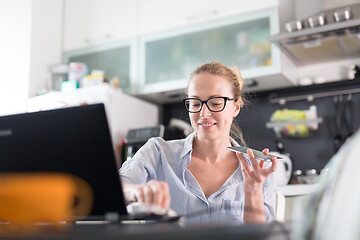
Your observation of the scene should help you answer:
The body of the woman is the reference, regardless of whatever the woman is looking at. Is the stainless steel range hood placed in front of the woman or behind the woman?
behind

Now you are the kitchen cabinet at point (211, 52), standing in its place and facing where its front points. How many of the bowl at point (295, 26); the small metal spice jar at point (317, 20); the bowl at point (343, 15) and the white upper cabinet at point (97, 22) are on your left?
3

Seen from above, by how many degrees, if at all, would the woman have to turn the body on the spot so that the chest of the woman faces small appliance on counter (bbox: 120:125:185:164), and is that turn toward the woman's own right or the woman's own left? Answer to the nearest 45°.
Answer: approximately 180°

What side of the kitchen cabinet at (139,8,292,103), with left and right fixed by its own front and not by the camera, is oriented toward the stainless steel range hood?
left

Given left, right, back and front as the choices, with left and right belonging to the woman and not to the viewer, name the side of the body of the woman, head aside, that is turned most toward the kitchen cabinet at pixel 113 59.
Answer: back

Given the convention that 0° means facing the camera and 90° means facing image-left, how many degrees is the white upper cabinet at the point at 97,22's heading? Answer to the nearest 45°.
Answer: approximately 45°

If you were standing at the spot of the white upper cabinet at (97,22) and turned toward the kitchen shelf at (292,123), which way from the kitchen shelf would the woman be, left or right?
right

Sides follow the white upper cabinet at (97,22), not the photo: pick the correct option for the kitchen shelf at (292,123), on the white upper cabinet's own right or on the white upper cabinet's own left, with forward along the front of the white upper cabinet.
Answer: on the white upper cabinet's own left

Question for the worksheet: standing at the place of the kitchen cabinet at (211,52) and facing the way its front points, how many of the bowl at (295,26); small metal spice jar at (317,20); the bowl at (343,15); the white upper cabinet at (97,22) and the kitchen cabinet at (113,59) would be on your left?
3

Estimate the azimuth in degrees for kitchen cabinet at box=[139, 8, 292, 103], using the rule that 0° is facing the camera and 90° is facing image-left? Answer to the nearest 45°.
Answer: approximately 45°

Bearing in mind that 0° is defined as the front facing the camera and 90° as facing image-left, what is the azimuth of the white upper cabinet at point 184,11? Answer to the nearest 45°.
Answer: approximately 45°

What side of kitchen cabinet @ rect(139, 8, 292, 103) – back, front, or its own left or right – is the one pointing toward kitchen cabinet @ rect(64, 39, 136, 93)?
right
